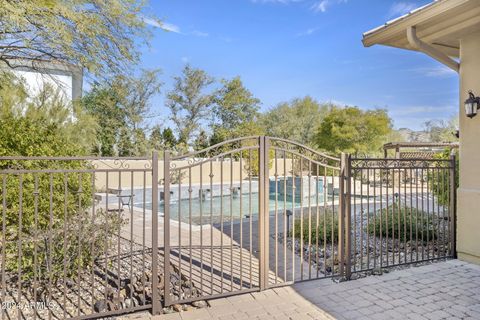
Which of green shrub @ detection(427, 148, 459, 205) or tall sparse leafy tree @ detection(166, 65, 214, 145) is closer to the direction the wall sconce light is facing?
the tall sparse leafy tree

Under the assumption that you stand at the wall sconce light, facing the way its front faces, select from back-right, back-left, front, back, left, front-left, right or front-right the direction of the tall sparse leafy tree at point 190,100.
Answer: right

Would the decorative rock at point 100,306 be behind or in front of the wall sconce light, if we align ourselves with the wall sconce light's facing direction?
in front

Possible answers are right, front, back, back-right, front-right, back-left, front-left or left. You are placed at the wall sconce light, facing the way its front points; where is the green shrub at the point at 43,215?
front

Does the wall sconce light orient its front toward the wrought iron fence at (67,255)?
yes

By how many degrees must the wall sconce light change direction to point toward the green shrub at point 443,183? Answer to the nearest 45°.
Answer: approximately 135° to its right

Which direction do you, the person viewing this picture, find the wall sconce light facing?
facing the viewer and to the left of the viewer

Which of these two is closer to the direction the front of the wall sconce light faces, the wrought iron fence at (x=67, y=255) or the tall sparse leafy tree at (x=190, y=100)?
the wrought iron fence

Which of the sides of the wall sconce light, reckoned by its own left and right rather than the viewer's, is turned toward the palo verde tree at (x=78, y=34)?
front

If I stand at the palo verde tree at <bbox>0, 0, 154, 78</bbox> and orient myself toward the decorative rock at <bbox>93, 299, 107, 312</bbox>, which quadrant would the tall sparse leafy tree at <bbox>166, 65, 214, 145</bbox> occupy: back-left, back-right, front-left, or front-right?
back-left
